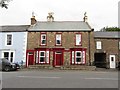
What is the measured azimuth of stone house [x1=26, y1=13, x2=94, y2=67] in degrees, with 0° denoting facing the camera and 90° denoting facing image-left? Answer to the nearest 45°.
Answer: approximately 0°

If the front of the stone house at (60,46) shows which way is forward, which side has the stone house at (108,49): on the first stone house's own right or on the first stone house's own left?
on the first stone house's own left

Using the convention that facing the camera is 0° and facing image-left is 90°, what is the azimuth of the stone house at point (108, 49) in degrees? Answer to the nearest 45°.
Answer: approximately 0°

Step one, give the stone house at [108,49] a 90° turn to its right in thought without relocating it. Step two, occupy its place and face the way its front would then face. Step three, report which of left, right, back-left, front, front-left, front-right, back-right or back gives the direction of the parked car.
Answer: front-left

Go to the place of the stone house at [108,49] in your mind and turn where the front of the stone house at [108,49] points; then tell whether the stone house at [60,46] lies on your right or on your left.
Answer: on your right
